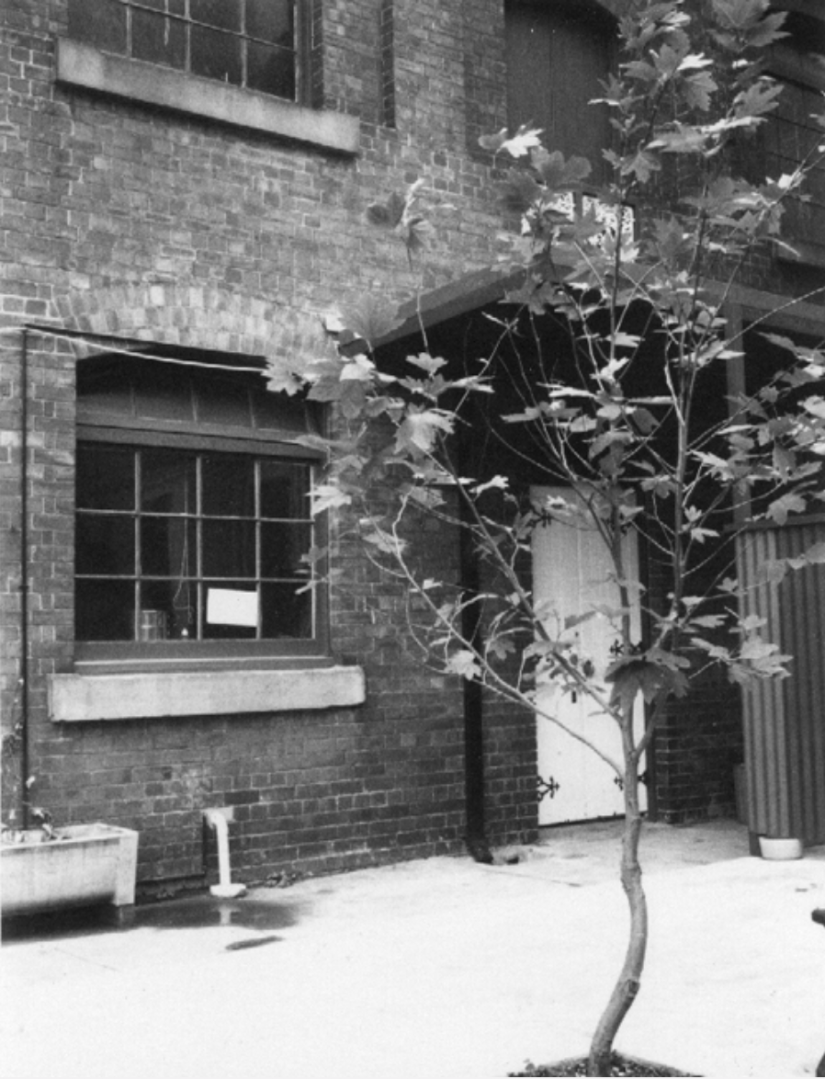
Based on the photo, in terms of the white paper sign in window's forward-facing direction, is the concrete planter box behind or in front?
in front

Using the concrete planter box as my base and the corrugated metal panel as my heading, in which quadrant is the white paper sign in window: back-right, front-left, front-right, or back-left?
front-left

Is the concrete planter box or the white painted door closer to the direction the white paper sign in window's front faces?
the concrete planter box

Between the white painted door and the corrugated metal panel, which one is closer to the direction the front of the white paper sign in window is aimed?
the corrugated metal panel

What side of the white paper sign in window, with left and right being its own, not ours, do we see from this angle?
front

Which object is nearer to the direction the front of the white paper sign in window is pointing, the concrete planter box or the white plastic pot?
the concrete planter box

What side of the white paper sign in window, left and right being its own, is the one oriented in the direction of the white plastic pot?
left

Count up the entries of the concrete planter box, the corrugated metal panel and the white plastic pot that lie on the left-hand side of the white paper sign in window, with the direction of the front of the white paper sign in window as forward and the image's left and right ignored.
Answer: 2

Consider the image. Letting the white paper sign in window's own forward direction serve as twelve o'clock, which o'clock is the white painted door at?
The white painted door is roughly at 8 o'clock from the white paper sign in window.

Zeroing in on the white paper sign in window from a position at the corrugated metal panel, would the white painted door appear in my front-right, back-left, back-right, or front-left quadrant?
front-right

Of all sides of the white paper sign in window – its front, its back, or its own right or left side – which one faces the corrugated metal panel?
left
